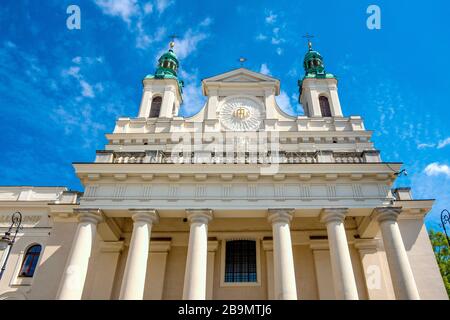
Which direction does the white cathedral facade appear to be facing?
toward the camera

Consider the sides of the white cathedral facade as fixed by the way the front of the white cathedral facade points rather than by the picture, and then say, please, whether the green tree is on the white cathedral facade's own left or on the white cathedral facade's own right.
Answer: on the white cathedral facade's own left
